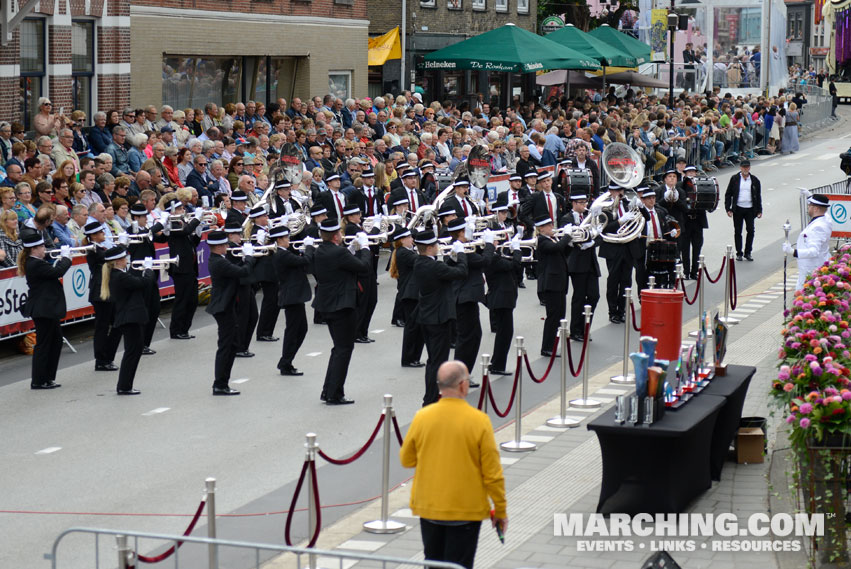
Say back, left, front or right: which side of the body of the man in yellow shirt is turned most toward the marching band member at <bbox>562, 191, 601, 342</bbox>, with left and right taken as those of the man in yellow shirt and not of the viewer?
front

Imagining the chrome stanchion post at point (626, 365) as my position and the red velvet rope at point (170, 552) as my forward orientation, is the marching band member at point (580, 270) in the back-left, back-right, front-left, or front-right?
back-right

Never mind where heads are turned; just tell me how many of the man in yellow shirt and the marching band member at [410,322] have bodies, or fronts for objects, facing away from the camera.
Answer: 1

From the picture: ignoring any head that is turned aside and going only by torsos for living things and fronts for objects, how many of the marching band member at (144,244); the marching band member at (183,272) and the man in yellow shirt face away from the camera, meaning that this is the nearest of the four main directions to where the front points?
1

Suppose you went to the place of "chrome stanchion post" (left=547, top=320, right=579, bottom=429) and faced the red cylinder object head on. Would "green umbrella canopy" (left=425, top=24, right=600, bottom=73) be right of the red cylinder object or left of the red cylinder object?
left

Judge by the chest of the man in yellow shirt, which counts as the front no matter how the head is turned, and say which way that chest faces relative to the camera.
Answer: away from the camera

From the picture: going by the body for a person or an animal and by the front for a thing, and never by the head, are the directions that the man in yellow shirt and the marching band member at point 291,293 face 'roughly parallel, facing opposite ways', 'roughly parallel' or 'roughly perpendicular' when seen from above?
roughly perpendicular
